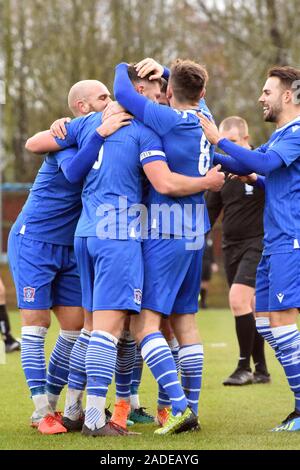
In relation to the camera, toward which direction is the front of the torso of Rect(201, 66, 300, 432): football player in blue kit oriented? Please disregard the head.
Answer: to the viewer's left

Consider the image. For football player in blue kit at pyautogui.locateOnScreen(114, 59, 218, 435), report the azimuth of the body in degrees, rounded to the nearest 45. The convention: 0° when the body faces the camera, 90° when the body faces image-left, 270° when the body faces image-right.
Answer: approximately 135°

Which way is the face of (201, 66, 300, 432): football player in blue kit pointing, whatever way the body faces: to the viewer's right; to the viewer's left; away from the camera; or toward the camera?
to the viewer's left

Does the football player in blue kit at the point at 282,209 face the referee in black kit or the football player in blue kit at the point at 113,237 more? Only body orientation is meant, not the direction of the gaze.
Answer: the football player in blue kit
